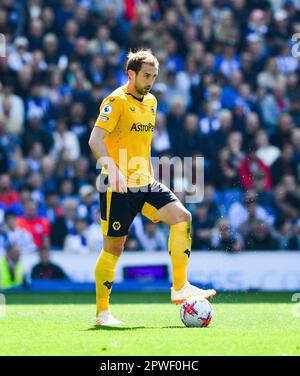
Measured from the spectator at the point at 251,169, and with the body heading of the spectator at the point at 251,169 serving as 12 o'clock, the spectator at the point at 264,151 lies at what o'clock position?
the spectator at the point at 264,151 is roughly at 7 o'clock from the spectator at the point at 251,169.

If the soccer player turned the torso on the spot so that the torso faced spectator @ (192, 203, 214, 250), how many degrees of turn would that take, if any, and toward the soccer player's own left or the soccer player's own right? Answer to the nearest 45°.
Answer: approximately 135° to the soccer player's own left

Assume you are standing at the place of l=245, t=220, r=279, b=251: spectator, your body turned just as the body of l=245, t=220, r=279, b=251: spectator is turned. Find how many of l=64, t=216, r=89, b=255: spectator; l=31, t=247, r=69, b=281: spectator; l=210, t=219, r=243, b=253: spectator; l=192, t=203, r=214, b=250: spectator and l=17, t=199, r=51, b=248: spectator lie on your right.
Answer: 5

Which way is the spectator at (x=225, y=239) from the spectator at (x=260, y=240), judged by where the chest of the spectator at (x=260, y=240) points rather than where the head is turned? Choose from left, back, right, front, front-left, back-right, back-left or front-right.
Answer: right

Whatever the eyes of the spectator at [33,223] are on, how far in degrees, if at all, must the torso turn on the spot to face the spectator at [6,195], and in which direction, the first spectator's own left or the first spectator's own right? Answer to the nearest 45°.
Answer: approximately 135° to the first spectator's own right

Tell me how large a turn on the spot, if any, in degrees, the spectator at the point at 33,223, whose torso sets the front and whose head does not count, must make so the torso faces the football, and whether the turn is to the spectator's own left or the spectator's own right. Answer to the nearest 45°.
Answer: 0° — they already face it

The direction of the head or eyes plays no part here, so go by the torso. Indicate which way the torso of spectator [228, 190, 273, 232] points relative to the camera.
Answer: toward the camera

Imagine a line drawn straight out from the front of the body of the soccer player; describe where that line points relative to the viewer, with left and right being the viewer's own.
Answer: facing the viewer and to the right of the viewer

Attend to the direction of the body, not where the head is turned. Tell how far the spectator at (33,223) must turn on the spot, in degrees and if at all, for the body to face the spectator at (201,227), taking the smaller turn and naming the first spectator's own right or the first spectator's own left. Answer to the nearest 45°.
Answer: approximately 90° to the first spectator's own left

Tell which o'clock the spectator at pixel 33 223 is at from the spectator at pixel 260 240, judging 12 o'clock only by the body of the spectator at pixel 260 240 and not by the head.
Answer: the spectator at pixel 33 223 is roughly at 3 o'clock from the spectator at pixel 260 240.

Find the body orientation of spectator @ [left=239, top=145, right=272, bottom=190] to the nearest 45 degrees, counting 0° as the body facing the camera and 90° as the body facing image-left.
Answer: approximately 0°

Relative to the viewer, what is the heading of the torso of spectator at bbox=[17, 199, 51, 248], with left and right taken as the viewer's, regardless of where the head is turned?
facing the viewer
